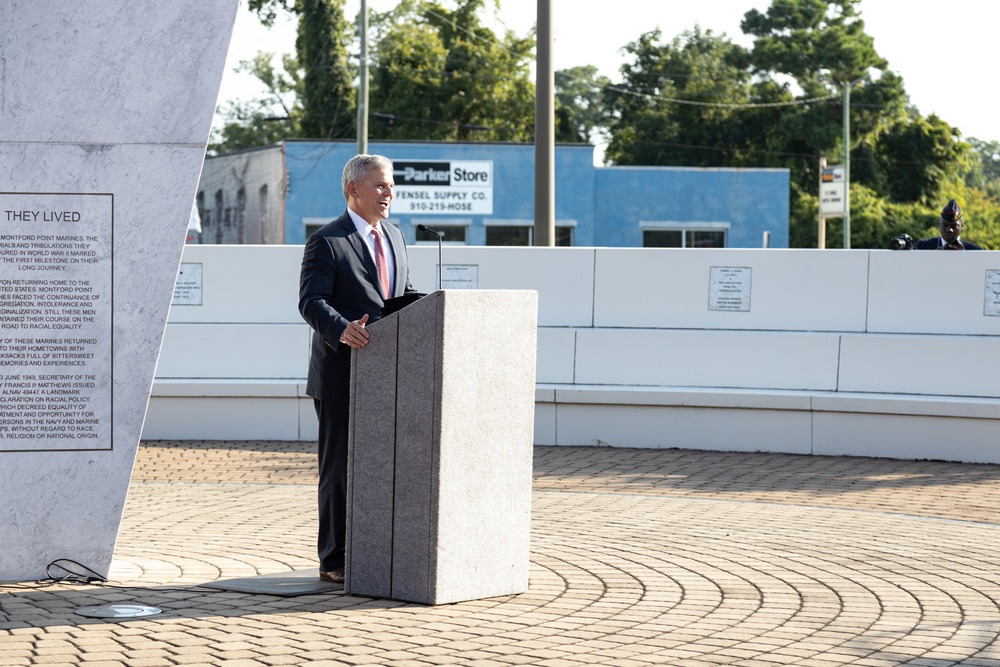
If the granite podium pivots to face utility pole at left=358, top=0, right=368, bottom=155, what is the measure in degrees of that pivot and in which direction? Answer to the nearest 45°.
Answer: approximately 135° to its left

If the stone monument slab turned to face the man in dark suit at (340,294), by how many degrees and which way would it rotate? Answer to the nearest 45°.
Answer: approximately 90° to its left

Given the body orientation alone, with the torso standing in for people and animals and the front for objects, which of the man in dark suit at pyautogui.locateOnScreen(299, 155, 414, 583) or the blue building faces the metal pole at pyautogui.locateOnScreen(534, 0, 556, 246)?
the blue building

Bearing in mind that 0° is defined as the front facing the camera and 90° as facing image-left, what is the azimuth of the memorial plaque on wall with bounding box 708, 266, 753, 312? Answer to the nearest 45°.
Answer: approximately 0°
